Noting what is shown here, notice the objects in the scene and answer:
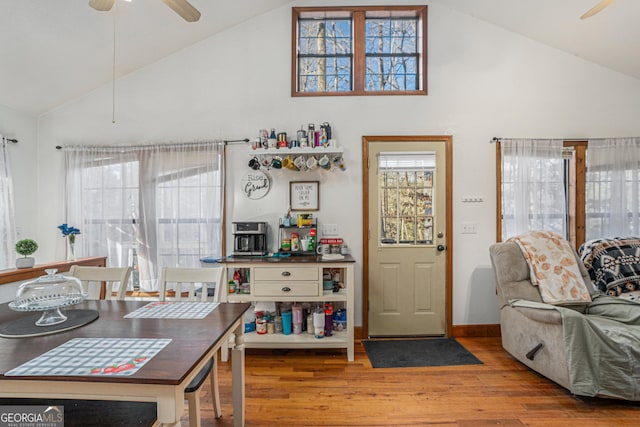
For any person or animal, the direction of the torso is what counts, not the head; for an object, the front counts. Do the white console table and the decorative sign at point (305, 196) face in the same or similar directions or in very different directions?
same or similar directions

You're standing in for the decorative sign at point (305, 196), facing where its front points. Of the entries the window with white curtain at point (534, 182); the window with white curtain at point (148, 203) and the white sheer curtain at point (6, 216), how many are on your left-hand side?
1

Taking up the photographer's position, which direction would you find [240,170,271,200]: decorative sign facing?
facing the viewer

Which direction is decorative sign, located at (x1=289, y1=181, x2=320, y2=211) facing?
toward the camera

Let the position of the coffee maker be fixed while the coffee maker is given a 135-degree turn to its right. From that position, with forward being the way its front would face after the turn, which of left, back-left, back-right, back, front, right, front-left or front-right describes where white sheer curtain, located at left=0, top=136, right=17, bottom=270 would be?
front-left

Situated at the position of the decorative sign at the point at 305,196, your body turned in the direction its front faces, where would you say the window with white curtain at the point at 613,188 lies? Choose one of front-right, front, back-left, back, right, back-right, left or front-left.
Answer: left

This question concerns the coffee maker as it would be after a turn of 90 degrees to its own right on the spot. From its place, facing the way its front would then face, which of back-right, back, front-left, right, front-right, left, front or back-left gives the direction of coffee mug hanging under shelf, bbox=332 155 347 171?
back

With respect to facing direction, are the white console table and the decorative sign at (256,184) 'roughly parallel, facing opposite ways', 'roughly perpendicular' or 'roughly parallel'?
roughly parallel
